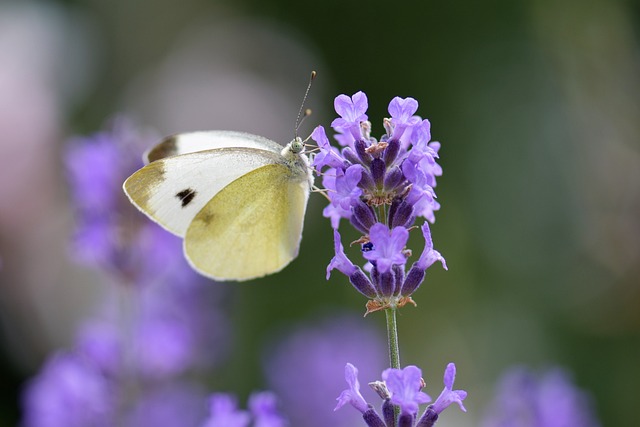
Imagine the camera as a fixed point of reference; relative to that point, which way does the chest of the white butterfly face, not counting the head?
to the viewer's right

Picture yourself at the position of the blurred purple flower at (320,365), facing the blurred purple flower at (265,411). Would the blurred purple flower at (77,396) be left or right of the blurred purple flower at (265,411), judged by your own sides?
right

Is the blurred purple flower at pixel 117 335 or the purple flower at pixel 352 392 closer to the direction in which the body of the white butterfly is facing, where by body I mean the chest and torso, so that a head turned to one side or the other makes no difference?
the purple flower

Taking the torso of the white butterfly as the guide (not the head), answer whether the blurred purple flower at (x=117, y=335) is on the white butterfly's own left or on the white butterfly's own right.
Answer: on the white butterfly's own left

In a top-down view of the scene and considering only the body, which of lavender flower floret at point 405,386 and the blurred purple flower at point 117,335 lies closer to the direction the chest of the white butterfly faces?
the lavender flower floret

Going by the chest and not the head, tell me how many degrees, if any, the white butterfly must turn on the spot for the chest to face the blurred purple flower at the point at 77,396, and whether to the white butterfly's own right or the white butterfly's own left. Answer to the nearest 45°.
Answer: approximately 135° to the white butterfly's own left

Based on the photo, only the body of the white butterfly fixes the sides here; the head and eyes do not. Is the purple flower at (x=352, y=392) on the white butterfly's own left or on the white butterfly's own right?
on the white butterfly's own right
